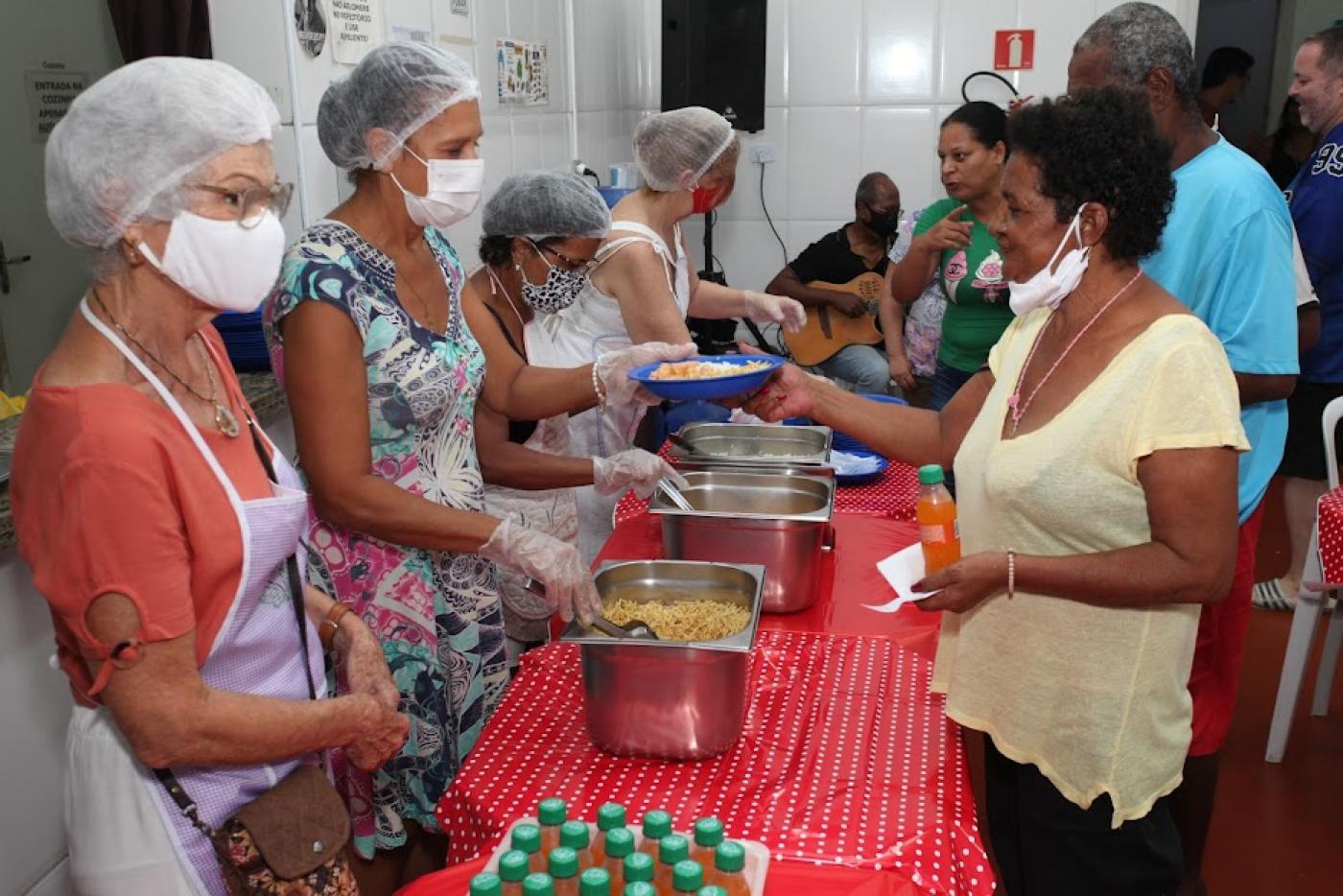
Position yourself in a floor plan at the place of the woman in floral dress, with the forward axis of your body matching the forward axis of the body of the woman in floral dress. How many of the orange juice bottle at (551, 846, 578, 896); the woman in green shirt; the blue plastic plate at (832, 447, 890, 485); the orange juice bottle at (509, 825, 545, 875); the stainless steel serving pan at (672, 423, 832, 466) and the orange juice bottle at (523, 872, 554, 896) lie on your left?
3

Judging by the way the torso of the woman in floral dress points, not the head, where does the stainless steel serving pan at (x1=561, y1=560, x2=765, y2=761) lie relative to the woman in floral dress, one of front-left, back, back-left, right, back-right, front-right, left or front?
front

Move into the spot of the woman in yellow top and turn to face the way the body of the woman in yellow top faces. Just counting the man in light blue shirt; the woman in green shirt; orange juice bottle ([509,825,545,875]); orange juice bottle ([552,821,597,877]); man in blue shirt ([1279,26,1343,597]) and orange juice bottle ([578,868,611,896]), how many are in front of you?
3

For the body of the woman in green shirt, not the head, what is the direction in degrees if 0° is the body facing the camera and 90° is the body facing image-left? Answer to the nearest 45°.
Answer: approximately 45°

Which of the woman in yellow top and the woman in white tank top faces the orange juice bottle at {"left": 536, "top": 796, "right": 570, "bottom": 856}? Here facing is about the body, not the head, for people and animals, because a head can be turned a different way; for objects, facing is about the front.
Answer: the woman in yellow top

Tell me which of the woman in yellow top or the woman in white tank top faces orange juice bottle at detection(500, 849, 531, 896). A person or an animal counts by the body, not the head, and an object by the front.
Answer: the woman in yellow top

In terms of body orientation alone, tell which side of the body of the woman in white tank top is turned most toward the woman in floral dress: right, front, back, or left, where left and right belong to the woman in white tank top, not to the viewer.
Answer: right

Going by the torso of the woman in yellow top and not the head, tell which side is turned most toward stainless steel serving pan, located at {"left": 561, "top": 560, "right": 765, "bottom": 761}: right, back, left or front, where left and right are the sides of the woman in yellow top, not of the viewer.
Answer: front

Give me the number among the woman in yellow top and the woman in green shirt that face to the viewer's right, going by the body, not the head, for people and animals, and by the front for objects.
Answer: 0

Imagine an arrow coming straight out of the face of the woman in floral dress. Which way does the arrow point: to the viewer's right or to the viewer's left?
to the viewer's right

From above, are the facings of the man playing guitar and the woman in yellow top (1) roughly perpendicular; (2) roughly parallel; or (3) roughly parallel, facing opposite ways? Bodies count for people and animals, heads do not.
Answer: roughly perpendicular

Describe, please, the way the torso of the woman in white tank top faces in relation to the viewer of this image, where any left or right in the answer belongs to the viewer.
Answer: facing to the right of the viewer

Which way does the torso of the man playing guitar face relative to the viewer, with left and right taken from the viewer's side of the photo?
facing the viewer and to the right of the viewer

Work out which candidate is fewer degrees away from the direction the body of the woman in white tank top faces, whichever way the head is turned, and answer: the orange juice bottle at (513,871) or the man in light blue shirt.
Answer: the man in light blue shirt

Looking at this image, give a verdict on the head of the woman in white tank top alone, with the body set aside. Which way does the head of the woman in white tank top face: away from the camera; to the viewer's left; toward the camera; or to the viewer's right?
to the viewer's right

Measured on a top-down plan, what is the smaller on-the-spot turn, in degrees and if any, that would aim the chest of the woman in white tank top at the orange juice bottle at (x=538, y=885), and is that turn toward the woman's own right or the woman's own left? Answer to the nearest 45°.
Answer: approximately 90° to the woman's own right

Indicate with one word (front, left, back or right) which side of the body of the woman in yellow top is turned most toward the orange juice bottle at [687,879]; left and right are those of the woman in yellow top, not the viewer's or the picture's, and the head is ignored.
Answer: front

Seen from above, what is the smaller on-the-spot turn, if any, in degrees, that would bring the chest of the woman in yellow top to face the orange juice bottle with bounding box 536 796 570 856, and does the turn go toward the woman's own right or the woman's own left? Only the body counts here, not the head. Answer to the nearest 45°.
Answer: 0° — they already face it

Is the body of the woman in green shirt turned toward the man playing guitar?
no
